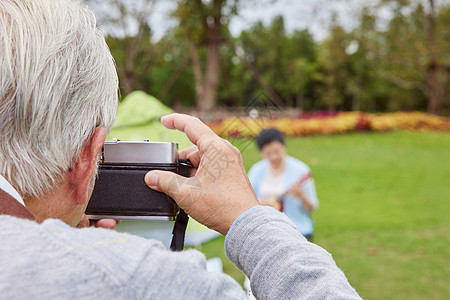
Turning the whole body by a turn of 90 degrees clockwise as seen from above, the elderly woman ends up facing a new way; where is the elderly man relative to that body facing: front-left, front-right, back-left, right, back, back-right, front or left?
left

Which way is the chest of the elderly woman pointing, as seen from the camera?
toward the camera

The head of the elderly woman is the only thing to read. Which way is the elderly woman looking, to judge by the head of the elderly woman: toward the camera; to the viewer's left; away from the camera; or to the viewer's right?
toward the camera

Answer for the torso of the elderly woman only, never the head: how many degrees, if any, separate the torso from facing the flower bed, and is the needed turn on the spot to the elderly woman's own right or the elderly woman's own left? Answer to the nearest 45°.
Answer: approximately 180°
